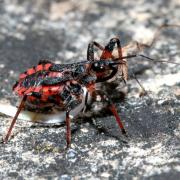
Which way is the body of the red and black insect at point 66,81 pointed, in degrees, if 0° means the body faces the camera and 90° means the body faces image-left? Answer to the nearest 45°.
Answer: approximately 270°
